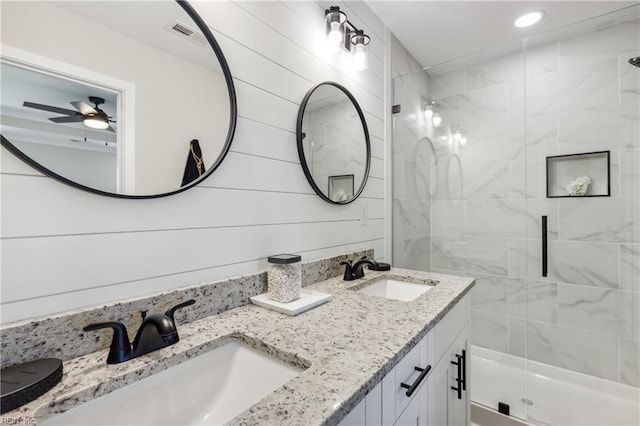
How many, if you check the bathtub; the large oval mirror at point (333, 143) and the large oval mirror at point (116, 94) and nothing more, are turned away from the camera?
0

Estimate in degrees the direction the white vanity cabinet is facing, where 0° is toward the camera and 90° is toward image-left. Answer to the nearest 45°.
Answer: approximately 315°

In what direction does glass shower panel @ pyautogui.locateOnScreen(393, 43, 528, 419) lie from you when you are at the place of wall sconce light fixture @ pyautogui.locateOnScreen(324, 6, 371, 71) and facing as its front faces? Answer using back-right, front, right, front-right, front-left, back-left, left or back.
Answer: left

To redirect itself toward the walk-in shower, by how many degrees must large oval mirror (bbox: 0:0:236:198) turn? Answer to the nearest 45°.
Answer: approximately 45° to its left

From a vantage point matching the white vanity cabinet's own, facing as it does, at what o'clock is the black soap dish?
The black soap dish is roughly at 3 o'clock from the white vanity cabinet.

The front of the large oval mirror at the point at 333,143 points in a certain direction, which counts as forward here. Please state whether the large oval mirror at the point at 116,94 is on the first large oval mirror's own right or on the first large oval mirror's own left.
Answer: on the first large oval mirror's own right

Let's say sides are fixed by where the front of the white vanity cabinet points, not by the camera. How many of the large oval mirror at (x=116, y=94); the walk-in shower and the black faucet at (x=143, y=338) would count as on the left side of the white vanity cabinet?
1

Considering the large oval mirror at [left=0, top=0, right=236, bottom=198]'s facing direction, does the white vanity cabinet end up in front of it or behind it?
in front

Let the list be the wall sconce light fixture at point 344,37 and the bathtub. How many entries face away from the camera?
0

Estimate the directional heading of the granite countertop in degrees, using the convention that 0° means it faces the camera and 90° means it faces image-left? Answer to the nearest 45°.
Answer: approximately 315°

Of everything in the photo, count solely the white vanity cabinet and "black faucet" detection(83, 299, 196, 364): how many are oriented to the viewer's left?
0

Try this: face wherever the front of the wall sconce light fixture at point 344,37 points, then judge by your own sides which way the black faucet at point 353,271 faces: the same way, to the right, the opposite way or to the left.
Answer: the same way
